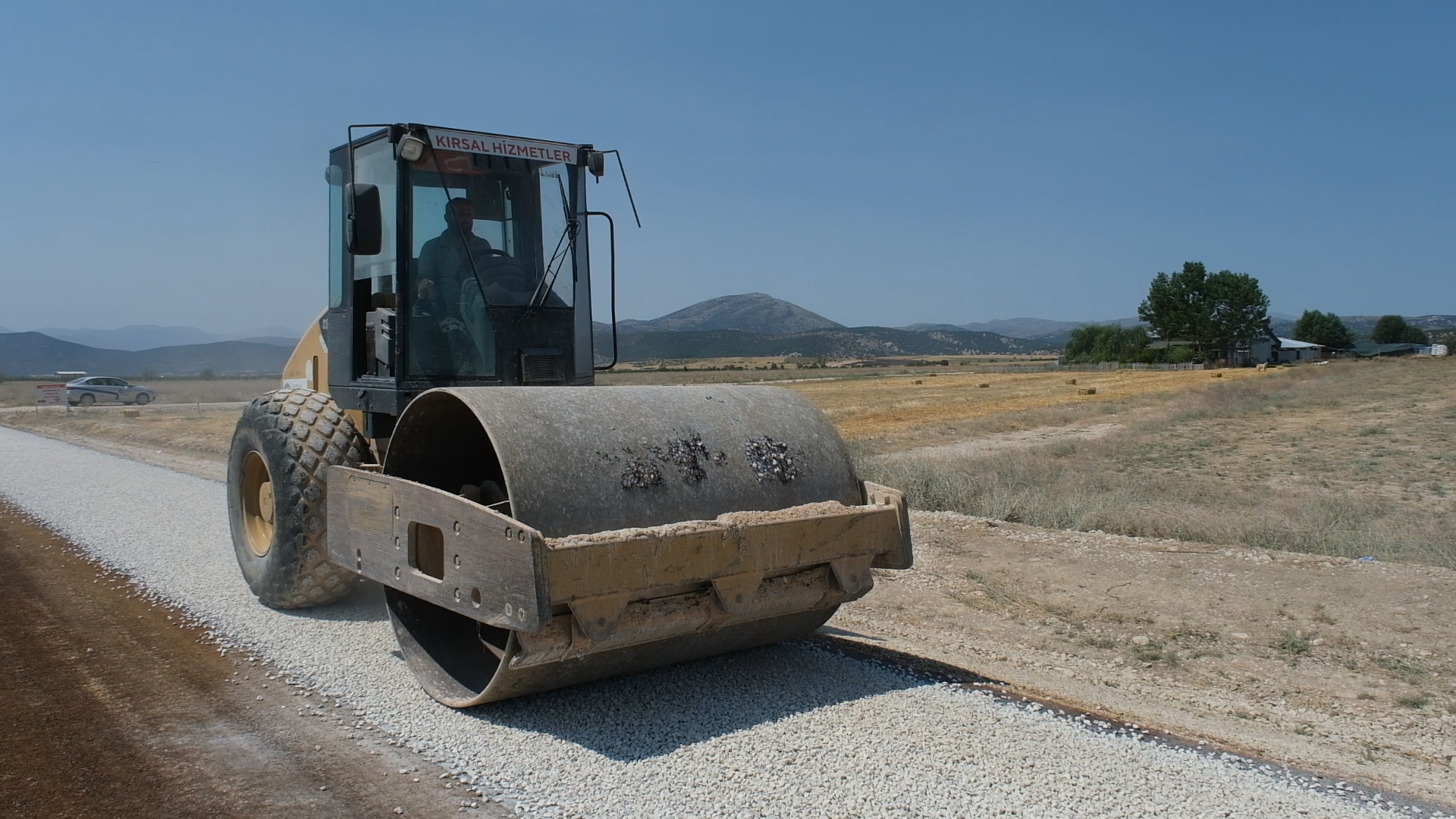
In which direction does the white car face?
to the viewer's right

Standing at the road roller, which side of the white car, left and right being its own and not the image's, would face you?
right

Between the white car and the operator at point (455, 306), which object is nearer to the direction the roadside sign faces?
the operator

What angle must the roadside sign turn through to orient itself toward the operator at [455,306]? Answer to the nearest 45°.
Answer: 0° — it already faces them

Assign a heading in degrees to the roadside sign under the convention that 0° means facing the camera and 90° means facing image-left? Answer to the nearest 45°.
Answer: approximately 0°

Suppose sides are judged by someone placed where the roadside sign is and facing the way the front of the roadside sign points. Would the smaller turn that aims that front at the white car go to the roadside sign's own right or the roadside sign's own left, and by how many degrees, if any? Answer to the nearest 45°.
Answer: approximately 90° to the roadside sign's own left

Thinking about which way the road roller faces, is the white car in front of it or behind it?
behind

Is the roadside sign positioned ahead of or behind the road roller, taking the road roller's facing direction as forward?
behind

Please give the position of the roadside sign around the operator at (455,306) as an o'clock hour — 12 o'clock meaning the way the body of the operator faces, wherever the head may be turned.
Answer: The roadside sign is roughly at 7 o'clock from the operator.
